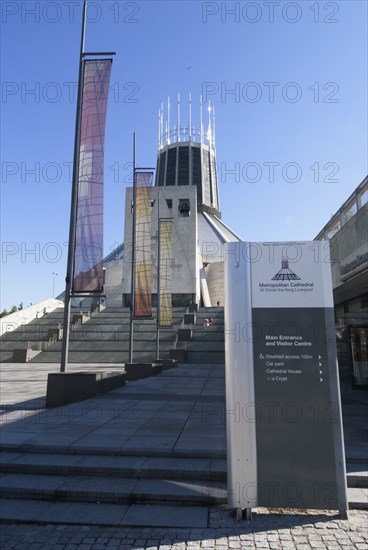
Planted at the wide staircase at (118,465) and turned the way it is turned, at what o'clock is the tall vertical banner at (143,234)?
The tall vertical banner is roughly at 6 o'clock from the wide staircase.

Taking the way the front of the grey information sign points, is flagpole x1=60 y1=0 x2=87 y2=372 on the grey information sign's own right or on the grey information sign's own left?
on the grey information sign's own right

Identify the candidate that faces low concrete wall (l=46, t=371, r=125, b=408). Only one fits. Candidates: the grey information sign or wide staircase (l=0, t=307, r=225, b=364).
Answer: the wide staircase

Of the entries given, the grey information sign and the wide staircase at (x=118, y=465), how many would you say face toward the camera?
2

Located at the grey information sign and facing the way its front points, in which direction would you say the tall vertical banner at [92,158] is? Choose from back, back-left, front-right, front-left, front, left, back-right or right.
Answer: back-right

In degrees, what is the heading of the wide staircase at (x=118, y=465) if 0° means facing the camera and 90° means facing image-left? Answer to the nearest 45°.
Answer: approximately 0°

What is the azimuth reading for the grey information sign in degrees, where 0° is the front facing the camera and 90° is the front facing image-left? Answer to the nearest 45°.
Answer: approximately 0°

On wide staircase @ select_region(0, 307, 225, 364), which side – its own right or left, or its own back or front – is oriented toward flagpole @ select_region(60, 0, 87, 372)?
front

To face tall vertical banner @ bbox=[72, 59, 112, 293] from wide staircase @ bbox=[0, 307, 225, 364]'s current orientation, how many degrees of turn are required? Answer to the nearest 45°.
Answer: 0° — it already faces it
